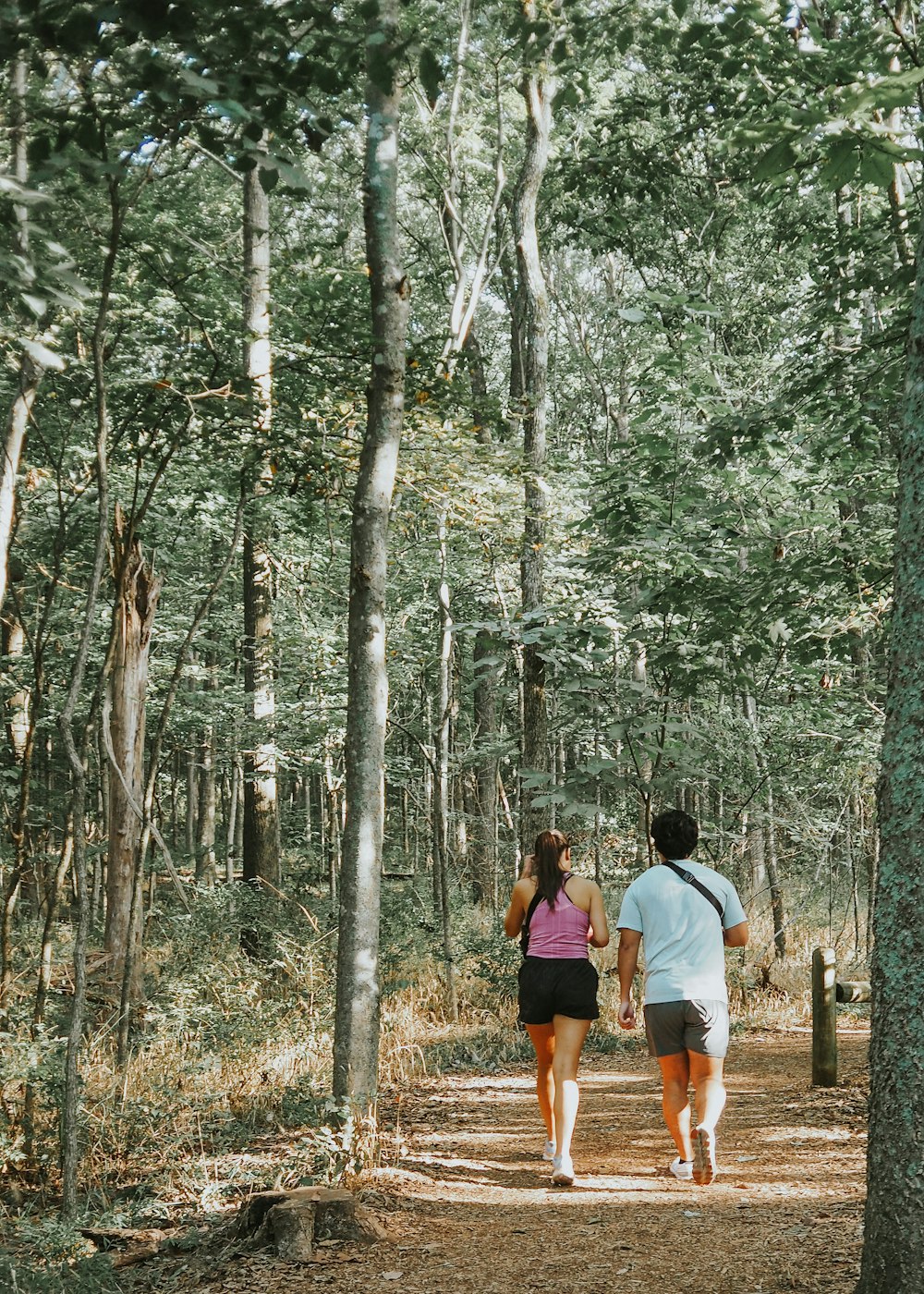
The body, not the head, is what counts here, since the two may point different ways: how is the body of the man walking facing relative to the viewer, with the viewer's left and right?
facing away from the viewer

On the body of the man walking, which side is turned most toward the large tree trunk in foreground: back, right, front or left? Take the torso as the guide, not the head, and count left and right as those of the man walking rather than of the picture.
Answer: back

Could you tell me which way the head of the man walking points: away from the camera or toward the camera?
away from the camera

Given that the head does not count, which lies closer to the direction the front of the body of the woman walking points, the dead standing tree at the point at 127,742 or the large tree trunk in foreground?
the dead standing tree

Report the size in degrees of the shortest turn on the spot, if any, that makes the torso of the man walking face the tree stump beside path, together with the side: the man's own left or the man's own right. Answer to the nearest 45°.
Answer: approximately 135° to the man's own left

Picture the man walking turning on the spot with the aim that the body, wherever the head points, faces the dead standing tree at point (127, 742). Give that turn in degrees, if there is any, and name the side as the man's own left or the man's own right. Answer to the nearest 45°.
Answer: approximately 45° to the man's own left

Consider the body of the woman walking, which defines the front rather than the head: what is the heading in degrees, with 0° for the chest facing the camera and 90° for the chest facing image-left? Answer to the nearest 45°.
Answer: approximately 180°

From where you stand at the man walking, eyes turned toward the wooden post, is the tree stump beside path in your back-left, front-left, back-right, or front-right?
back-left

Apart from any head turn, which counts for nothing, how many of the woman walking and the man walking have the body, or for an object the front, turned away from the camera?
2
